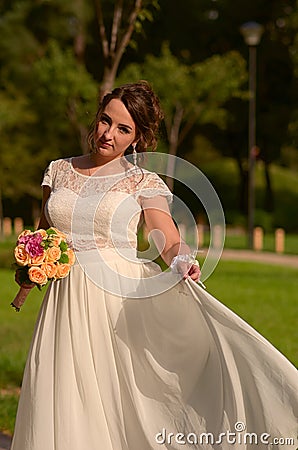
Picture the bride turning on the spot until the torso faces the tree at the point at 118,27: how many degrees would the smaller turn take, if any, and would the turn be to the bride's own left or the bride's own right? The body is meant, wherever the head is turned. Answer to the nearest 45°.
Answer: approximately 135° to the bride's own right

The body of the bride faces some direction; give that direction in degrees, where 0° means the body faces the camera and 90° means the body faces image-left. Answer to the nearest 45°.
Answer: approximately 45°
